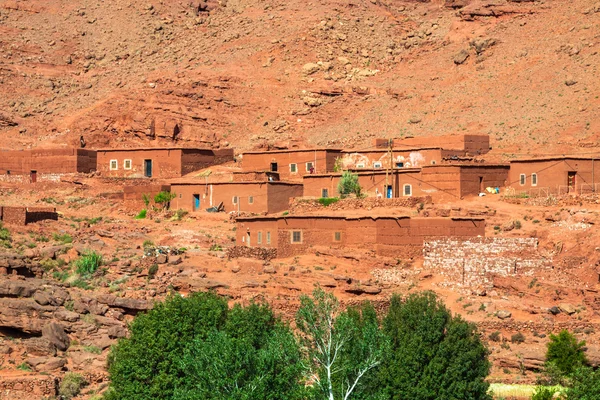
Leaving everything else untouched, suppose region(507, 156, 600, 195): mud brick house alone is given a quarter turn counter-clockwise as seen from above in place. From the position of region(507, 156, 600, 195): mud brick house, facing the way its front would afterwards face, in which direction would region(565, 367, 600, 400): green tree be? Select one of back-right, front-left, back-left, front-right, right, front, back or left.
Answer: right

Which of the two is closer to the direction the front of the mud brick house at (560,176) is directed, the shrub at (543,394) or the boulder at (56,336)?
the shrub

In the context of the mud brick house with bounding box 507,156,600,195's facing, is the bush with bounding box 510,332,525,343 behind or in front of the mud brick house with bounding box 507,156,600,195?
in front

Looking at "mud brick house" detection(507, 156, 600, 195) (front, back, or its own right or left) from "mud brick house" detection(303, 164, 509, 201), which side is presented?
right

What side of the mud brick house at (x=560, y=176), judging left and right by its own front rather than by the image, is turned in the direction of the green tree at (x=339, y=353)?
front

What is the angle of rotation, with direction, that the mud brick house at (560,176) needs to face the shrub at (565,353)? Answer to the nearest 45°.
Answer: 0° — it already faces it

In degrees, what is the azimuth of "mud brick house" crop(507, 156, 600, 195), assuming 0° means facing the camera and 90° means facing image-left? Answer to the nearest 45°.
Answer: approximately 0°

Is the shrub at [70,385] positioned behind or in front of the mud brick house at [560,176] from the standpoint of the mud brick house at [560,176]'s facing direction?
in front

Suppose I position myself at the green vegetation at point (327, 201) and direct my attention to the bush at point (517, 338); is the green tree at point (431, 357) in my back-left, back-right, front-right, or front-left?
front-right

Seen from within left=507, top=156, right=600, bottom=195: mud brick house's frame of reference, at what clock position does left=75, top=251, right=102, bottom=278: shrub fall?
The shrub is roughly at 2 o'clock from the mud brick house.

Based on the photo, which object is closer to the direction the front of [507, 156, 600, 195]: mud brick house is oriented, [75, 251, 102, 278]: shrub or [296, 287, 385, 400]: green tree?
the green tree

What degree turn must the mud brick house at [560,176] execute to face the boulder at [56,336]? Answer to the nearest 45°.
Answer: approximately 45° to its right
